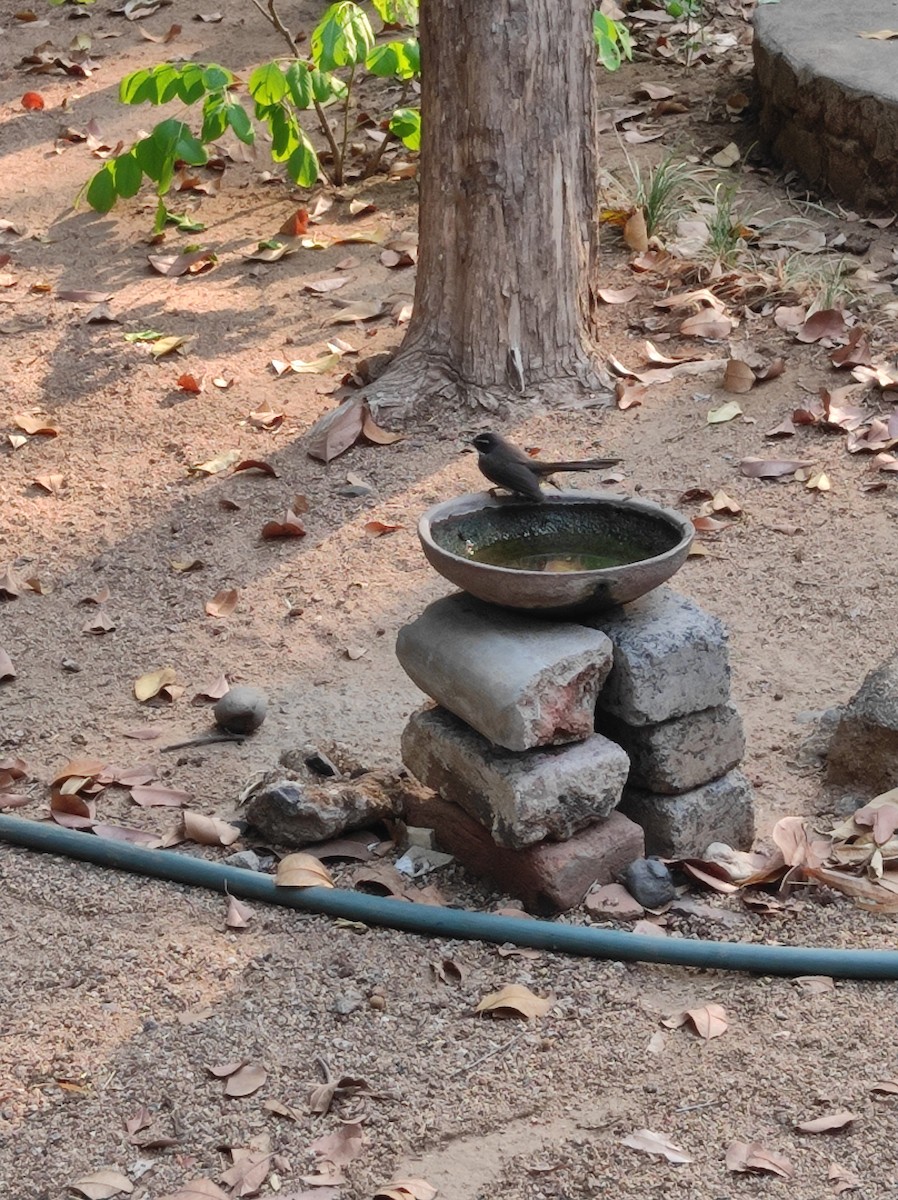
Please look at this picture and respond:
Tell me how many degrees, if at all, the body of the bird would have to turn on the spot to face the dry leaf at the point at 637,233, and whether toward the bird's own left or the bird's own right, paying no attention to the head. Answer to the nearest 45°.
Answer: approximately 90° to the bird's own right

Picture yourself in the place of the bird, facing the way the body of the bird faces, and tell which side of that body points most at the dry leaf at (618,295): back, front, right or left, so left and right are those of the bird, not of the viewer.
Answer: right

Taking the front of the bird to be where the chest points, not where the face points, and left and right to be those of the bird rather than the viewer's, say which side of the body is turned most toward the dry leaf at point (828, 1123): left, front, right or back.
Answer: left

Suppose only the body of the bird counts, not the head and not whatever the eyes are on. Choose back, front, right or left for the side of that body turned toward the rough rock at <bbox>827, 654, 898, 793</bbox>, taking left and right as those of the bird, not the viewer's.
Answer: back

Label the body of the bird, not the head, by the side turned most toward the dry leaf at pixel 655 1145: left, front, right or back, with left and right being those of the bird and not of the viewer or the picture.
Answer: left

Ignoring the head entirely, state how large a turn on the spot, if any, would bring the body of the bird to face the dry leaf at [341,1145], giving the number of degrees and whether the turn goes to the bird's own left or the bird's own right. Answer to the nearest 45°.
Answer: approximately 90° to the bird's own left

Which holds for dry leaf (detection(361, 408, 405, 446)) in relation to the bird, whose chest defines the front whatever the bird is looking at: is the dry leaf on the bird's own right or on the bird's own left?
on the bird's own right

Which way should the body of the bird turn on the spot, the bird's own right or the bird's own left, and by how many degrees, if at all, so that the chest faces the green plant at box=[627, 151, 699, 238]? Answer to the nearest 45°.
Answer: approximately 90° to the bird's own right

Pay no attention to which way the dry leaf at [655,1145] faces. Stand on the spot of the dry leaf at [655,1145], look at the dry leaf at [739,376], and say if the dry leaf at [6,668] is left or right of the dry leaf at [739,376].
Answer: left

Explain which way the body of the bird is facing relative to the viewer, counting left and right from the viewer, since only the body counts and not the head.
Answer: facing to the left of the viewer

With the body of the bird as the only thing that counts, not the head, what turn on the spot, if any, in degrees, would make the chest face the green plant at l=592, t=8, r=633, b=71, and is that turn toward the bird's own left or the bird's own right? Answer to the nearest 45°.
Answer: approximately 90° to the bird's own right
